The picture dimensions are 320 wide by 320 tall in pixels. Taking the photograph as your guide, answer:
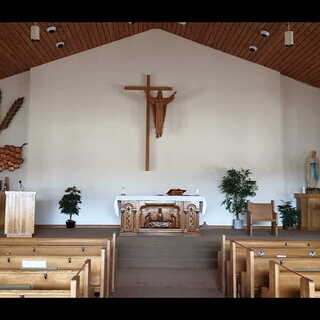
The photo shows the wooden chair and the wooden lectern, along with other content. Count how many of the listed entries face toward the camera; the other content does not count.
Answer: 2

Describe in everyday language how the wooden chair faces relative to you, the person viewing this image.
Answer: facing the viewer

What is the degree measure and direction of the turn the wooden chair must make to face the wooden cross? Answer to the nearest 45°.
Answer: approximately 90° to its right

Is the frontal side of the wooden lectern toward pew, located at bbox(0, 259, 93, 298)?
yes

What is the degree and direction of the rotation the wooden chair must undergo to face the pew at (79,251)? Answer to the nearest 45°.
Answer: approximately 45° to its right

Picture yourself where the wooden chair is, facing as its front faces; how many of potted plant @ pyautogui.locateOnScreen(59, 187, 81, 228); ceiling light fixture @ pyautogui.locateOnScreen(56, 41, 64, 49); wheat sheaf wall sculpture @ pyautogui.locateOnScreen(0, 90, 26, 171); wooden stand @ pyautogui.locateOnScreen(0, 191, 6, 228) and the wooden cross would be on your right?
5

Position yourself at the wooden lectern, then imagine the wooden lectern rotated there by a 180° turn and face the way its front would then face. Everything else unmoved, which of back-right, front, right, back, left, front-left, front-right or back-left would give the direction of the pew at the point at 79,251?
back

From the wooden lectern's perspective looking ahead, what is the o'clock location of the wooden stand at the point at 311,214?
The wooden stand is roughly at 9 o'clock from the wooden lectern.

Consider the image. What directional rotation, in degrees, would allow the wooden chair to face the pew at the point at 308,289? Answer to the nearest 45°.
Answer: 0° — it already faces it

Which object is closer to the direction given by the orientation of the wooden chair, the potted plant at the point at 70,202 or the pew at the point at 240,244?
the pew

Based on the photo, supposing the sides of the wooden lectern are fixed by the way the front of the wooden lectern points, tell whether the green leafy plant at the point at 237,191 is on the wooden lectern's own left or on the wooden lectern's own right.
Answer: on the wooden lectern's own left

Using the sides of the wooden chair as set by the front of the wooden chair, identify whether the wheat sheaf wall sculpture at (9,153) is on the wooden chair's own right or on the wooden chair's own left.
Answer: on the wooden chair's own right

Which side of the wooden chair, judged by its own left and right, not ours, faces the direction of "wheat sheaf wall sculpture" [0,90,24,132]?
right
